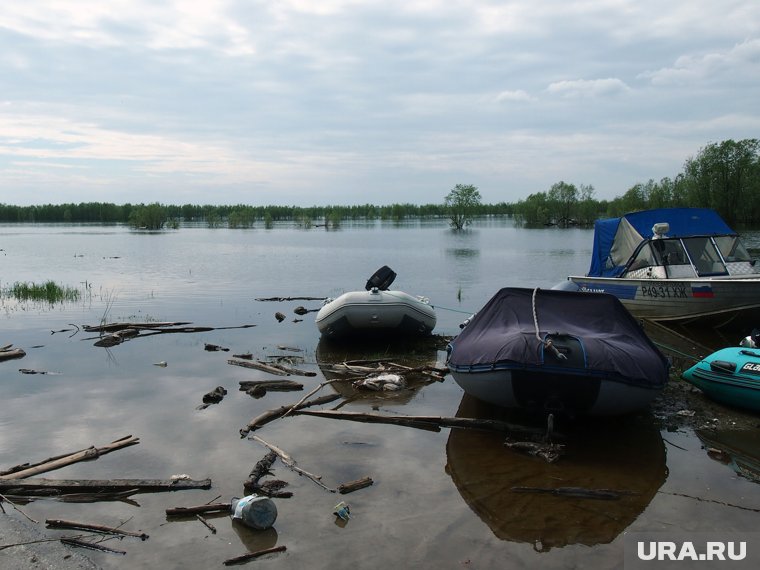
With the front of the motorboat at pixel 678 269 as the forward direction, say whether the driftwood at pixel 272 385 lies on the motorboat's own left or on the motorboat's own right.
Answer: on the motorboat's own right

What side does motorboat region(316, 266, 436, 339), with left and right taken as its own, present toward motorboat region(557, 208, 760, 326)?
left

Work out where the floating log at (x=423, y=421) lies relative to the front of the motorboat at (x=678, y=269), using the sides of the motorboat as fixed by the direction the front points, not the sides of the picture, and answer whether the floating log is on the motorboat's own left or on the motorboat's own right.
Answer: on the motorboat's own right

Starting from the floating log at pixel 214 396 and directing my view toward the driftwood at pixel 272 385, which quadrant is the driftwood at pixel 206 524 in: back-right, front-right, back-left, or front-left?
back-right

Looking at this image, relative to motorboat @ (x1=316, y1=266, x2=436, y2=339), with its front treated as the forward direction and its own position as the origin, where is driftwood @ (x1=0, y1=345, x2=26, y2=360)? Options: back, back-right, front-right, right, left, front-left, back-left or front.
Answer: right

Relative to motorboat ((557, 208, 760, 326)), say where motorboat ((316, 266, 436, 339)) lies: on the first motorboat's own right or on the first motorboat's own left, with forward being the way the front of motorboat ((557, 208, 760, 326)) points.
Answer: on the first motorboat's own right

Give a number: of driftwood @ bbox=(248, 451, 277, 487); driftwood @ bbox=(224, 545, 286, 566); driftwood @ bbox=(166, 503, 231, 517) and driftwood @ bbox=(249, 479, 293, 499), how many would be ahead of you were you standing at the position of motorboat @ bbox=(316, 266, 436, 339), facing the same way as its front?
4

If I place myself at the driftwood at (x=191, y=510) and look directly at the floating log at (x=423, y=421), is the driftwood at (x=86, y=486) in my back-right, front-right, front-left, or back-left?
back-left

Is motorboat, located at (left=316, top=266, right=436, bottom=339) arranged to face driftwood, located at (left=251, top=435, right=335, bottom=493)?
yes

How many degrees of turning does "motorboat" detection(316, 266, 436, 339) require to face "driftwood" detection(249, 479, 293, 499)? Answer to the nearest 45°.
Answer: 0° — it already faces it

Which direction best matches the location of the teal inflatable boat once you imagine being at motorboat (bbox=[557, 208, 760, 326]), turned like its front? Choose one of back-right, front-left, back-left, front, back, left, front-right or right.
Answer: front-right
